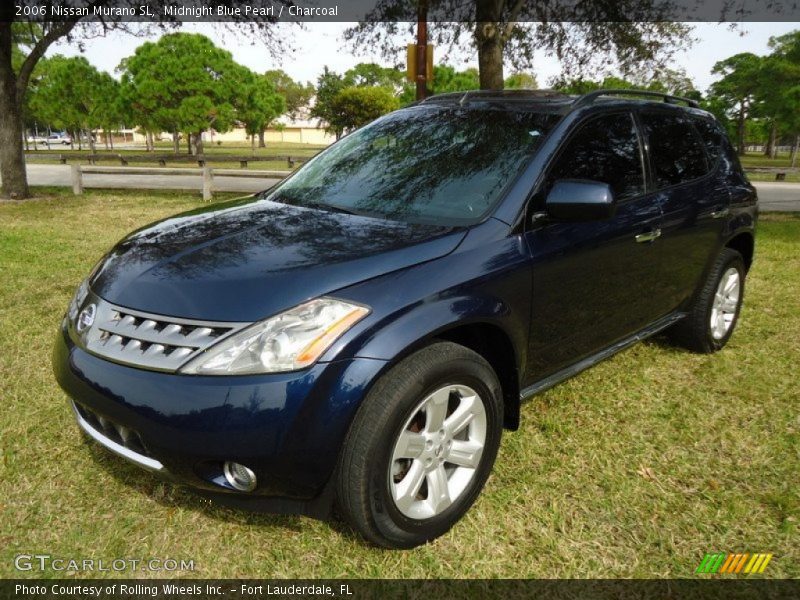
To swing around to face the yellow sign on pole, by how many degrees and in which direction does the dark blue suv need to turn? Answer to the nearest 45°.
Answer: approximately 135° to its right

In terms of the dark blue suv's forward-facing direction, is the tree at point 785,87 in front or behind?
behind

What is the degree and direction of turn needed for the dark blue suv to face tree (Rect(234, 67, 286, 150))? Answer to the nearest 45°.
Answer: approximately 135° to its right

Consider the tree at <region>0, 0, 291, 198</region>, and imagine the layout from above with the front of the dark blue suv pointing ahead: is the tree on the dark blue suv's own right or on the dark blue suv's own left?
on the dark blue suv's own right

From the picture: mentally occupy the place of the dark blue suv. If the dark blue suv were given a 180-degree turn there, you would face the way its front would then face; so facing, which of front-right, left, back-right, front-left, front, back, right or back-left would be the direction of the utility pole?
front-left

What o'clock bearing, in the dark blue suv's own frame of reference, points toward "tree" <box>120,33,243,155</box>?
The tree is roughly at 4 o'clock from the dark blue suv.

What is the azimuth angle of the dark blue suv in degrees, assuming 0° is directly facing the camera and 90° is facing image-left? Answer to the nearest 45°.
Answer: approximately 45°

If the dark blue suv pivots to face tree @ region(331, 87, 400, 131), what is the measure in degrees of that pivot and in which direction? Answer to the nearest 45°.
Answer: approximately 135° to its right
